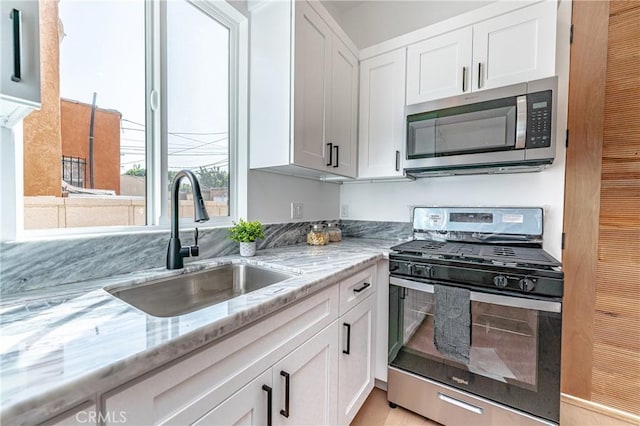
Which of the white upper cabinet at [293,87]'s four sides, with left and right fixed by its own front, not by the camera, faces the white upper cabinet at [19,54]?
right

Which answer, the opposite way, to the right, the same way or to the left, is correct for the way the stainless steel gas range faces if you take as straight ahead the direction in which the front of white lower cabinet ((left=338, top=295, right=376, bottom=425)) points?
to the right

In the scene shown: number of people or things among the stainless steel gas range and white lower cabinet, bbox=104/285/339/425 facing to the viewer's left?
0

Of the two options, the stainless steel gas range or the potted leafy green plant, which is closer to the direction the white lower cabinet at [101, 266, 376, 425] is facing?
the stainless steel gas range

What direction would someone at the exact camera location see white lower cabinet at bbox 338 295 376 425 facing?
facing the viewer and to the right of the viewer

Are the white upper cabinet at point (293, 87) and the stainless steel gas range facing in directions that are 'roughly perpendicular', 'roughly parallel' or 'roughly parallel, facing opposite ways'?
roughly perpendicular
